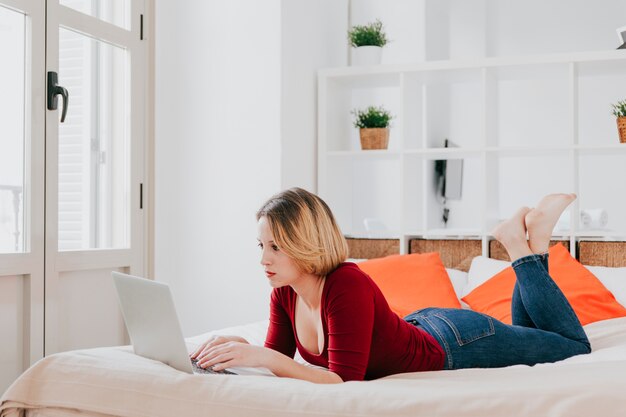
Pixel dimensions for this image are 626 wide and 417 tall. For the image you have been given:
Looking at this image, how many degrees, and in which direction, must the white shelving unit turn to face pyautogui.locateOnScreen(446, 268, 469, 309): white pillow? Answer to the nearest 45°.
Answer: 0° — it already faces it

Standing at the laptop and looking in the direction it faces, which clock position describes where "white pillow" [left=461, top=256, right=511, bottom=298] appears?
The white pillow is roughly at 12 o'clock from the laptop.

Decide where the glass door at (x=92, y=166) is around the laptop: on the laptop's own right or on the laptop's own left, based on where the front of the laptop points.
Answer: on the laptop's own left

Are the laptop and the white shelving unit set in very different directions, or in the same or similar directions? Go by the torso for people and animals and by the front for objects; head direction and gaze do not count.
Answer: very different directions

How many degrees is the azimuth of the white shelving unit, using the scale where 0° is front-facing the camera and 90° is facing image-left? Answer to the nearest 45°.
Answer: approximately 0°

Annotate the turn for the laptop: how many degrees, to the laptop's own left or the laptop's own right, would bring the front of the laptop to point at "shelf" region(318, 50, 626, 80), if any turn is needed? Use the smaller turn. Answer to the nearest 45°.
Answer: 0° — it already faces it

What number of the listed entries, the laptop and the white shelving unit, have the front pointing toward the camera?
1

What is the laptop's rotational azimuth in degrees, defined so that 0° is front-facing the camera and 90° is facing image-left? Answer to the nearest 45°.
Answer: approximately 225°
